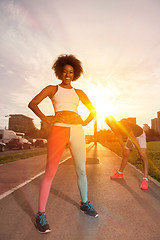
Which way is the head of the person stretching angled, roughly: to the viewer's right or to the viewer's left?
to the viewer's left

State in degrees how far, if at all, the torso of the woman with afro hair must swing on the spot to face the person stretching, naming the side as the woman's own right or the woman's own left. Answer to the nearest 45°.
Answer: approximately 135° to the woman's own left

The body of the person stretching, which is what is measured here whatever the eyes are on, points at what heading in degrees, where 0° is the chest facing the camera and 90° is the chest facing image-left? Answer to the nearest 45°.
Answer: approximately 45°
